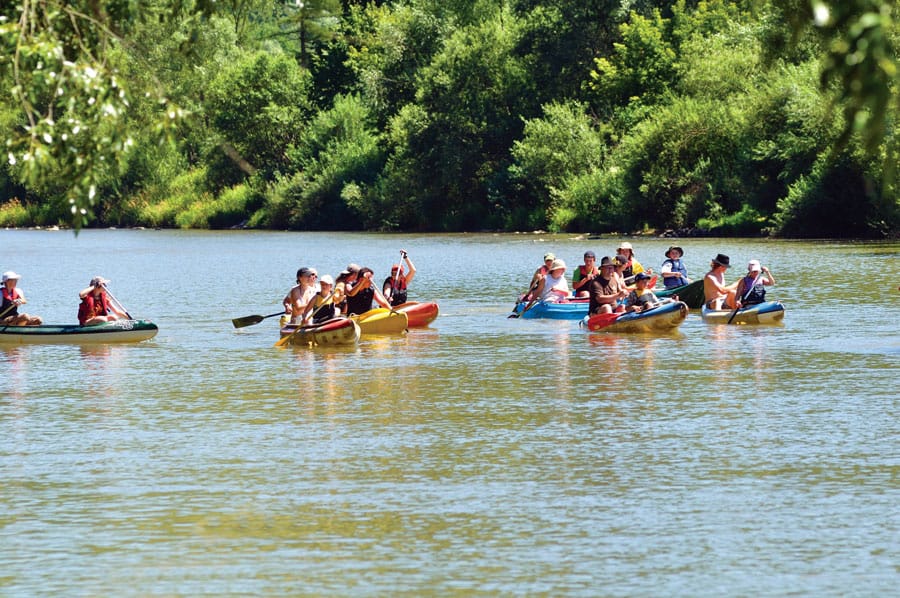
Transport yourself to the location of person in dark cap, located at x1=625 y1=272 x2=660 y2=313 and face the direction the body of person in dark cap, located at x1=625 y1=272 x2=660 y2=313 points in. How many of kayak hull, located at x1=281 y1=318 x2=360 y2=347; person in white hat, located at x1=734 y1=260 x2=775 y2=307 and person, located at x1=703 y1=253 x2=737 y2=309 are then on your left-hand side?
2

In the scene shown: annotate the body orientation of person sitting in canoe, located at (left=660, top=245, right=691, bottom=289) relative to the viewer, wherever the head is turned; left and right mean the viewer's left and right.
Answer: facing the viewer and to the right of the viewer

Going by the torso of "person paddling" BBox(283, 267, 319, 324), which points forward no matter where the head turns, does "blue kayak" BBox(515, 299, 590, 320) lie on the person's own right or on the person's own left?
on the person's own left

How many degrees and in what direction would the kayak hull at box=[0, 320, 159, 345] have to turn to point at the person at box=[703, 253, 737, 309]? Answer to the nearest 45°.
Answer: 0° — it already faces them

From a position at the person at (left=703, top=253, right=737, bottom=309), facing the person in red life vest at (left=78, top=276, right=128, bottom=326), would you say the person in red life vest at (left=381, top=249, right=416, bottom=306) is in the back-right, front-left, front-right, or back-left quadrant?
front-right

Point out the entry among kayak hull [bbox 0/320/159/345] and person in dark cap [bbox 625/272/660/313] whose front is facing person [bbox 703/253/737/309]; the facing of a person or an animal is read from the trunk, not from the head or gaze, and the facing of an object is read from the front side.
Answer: the kayak hull
